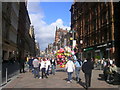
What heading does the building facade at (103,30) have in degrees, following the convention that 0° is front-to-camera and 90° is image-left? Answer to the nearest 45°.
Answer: approximately 45°
